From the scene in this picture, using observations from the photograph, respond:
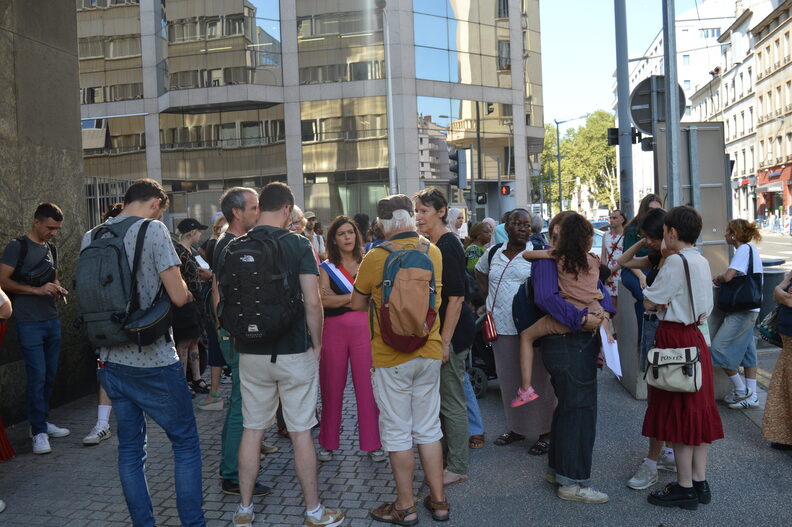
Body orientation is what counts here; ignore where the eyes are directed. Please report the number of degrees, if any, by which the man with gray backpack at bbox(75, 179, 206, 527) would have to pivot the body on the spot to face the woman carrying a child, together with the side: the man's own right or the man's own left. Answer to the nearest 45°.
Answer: approximately 45° to the man's own right

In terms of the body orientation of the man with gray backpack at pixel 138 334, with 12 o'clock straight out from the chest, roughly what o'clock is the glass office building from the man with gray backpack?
The glass office building is roughly at 11 o'clock from the man with gray backpack.

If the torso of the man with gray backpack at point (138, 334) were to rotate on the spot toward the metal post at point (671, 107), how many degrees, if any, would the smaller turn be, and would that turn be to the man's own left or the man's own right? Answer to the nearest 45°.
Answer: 0° — they already face it

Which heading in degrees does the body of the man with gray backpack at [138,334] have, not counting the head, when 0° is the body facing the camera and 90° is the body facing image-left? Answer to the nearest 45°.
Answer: approximately 225°

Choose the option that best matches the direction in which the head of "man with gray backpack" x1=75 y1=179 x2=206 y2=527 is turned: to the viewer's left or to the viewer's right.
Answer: to the viewer's right

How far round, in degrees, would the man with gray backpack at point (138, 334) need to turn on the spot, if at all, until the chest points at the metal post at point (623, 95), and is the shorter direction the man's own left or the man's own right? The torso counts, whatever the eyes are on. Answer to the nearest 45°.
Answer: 0° — they already face it

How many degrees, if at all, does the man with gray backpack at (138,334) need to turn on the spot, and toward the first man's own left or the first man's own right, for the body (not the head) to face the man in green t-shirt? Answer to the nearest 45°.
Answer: approximately 45° to the first man's own right

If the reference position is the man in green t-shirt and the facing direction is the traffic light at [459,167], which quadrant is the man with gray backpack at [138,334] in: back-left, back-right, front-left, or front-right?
back-left
